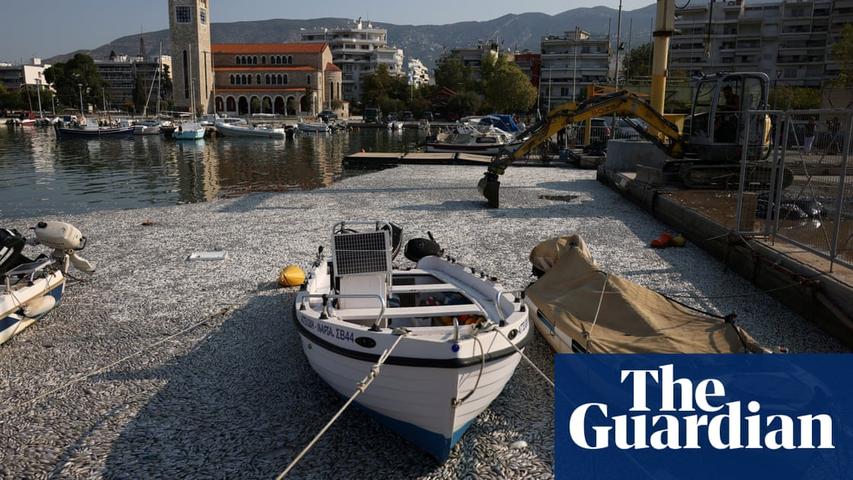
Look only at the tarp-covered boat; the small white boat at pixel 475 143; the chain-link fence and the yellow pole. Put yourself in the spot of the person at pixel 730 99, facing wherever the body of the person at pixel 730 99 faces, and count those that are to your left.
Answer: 2

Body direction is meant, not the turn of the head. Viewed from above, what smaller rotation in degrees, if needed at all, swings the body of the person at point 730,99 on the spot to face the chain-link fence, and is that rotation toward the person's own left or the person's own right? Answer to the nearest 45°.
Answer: approximately 90° to the person's own left

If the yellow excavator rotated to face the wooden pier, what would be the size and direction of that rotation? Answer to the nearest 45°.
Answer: approximately 45° to its right

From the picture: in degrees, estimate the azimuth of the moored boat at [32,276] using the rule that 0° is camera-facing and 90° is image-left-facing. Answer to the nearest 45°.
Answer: approximately 45°

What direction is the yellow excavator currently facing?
to the viewer's left

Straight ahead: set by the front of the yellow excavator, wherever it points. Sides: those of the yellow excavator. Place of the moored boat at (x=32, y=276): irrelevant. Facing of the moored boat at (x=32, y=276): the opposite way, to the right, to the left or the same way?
to the left

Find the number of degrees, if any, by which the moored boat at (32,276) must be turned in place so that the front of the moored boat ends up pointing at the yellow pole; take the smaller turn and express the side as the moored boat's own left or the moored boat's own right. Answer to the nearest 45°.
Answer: approximately 135° to the moored boat's own left

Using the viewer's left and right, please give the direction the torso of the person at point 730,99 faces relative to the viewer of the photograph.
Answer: facing to the left of the viewer

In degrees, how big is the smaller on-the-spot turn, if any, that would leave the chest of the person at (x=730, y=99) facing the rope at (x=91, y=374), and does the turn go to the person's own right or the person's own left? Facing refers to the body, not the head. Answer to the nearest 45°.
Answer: approximately 45° to the person's own left

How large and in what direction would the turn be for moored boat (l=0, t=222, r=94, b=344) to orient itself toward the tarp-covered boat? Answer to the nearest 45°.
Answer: approximately 90° to its left

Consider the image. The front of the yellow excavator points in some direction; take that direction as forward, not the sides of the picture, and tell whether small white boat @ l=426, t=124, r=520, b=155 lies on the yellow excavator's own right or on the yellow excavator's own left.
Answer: on the yellow excavator's own right
